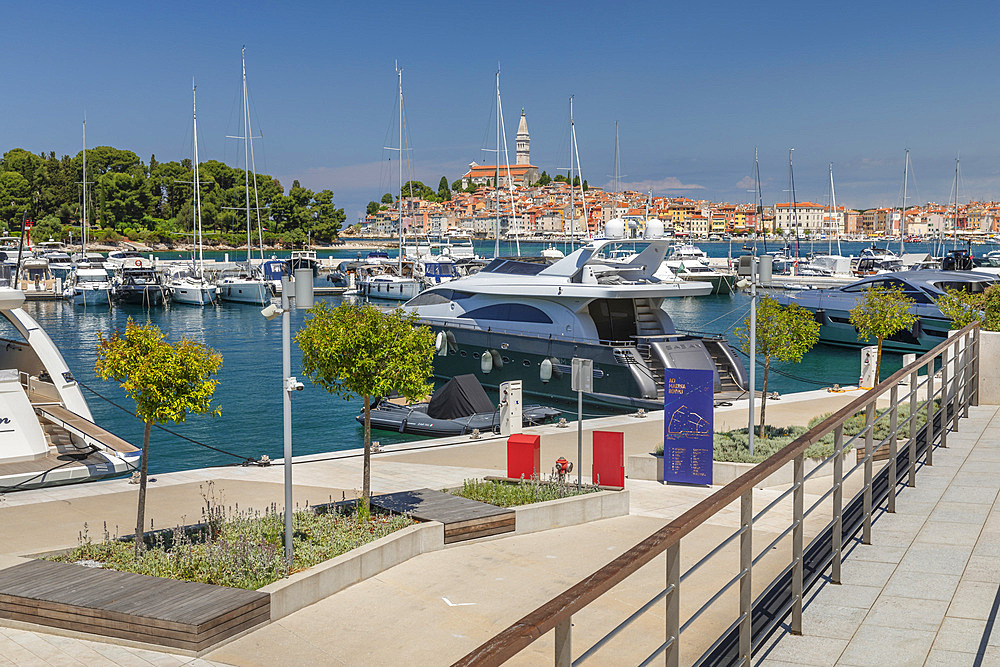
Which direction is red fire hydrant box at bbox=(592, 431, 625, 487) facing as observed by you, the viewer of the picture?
facing the viewer

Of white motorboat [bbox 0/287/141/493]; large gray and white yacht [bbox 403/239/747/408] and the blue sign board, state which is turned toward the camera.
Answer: the blue sign board

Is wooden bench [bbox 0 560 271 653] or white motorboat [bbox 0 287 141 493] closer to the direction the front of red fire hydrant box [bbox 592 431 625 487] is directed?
the wooden bench

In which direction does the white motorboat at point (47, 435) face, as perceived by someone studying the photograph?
facing away from the viewer and to the left of the viewer

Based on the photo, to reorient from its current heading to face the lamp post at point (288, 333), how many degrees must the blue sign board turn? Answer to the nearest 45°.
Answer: approximately 45° to its right

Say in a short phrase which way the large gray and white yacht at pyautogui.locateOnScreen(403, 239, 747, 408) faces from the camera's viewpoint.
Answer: facing away from the viewer and to the left of the viewer

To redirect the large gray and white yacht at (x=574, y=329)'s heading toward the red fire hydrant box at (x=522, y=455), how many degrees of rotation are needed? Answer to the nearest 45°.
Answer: approximately 135° to its left

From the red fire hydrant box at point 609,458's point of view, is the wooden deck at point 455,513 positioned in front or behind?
in front

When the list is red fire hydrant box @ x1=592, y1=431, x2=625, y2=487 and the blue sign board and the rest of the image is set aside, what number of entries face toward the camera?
2

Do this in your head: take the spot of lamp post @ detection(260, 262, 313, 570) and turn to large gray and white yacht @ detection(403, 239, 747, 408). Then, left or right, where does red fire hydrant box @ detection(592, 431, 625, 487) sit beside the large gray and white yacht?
right

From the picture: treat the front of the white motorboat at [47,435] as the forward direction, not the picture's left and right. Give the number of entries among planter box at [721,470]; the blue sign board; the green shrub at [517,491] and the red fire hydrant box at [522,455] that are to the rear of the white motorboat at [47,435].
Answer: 4

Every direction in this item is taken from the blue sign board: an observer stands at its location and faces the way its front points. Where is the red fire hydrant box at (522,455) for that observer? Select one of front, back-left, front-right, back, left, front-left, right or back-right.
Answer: front-right
